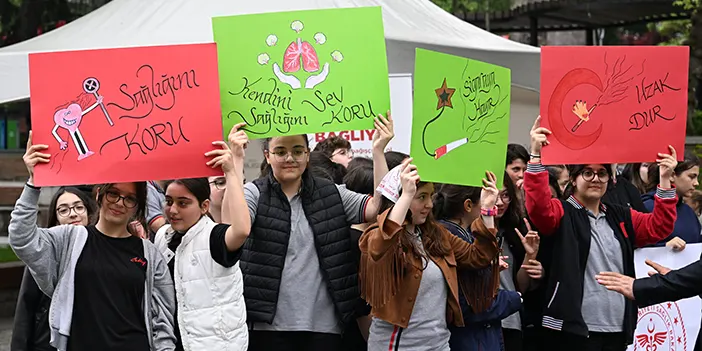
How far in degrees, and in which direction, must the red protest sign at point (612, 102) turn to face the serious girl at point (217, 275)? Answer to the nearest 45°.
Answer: approximately 45° to its right

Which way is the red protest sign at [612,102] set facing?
toward the camera

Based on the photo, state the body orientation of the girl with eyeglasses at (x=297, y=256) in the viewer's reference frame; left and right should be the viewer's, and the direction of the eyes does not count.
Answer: facing the viewer

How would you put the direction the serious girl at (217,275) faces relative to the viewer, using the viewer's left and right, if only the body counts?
facing the viewer and to the left of the viewer

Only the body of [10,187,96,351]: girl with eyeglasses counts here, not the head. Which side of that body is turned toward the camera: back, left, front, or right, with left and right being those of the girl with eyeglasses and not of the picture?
front

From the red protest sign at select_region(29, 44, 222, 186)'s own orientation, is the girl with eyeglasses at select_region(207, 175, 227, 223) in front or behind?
behind

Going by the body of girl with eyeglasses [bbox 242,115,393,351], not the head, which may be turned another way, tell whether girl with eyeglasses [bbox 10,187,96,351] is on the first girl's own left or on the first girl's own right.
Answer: on the first girl's own right

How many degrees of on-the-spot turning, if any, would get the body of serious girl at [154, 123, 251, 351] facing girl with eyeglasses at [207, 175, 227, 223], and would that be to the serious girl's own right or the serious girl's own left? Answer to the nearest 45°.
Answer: approximately 135° to the serious girl's own right
